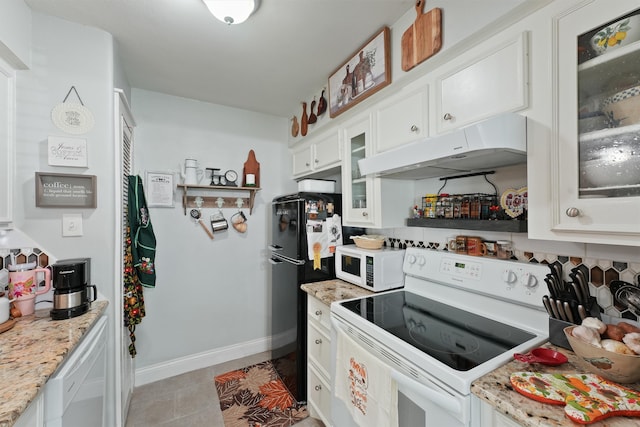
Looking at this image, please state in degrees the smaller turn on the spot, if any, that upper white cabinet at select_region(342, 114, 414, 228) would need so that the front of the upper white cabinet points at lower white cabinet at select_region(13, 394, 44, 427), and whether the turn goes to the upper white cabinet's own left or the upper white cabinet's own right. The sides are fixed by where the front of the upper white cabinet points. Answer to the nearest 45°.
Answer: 0° — it already faces it

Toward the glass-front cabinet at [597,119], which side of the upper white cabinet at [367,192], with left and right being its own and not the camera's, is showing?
left

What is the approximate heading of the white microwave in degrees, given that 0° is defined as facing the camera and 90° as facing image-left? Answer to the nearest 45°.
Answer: approximately 45°

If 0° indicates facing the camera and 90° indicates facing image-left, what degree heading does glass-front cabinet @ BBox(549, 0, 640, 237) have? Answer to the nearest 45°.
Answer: approximately 45°

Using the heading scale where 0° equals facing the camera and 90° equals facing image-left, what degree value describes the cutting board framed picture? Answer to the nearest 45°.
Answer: approximately 45°
